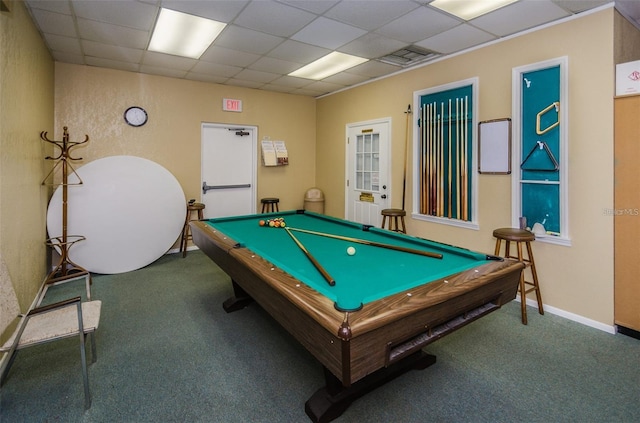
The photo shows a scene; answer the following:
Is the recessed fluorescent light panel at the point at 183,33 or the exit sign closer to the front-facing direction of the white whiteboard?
the recessed fluorescent light panel

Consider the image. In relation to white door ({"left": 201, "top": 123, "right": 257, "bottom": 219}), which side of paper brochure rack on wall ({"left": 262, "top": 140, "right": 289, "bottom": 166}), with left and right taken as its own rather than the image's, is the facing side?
right

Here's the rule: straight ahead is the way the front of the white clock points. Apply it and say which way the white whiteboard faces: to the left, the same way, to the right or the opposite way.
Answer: to the right

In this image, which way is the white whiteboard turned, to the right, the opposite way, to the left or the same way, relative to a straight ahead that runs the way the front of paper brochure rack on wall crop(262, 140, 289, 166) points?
to the right

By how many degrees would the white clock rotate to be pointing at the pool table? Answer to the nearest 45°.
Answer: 0° — it already faces it

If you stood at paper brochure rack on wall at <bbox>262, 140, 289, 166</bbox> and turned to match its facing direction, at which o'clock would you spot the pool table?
The pool table is roughly at 12 o'clock from the paper brochure rack on wall.

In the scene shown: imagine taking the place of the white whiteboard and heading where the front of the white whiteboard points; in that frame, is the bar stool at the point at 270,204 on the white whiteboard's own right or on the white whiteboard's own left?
on the white whiteboard's own right

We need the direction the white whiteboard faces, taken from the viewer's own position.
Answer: facing the viewer and to the left of the viewer

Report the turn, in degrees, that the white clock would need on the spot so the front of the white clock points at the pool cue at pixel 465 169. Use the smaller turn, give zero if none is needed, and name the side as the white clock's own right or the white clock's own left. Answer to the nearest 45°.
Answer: approximately 45° to the white clock's own left

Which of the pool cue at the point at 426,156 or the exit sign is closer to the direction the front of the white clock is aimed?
the pool cue

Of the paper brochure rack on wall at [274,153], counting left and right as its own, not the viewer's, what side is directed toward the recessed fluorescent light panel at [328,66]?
front

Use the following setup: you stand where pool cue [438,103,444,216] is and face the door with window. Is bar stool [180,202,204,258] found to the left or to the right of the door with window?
left

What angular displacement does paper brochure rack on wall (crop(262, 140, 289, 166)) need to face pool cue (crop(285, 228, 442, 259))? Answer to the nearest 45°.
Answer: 0° — it already faces it

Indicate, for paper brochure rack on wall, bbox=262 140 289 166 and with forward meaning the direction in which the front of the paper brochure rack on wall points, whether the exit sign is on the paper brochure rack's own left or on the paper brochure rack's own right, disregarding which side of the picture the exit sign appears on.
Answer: on the paper brochure rack's own right
